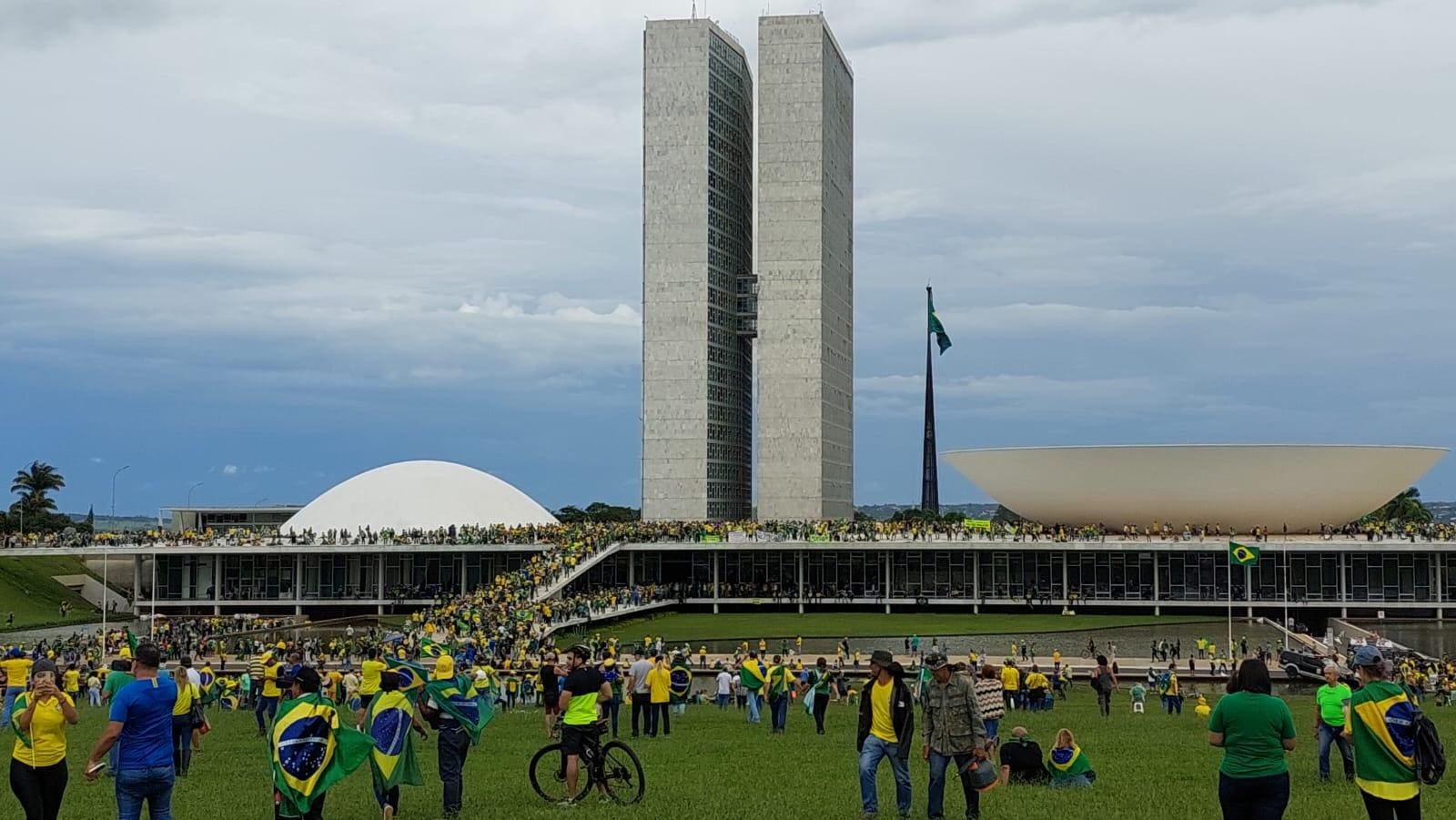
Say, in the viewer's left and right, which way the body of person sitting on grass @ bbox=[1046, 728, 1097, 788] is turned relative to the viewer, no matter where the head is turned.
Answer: facing away from the viewer

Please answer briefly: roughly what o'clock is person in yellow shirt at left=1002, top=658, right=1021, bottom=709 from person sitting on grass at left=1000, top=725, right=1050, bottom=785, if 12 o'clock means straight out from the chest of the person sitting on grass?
The person in yellow shirt is roughly at 12 o'clock from the person sitting on grass.

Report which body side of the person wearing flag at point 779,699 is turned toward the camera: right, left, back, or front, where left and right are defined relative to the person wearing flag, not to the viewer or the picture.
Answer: back

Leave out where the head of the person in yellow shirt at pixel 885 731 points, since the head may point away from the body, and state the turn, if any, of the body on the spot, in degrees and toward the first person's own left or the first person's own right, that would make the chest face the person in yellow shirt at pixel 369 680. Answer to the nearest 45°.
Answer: approximately 135° to the first person's own right

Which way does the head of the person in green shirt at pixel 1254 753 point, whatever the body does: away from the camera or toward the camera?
away from the camera

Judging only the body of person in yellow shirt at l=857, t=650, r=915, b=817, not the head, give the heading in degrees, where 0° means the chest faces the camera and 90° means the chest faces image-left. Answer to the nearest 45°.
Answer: approximately 0°

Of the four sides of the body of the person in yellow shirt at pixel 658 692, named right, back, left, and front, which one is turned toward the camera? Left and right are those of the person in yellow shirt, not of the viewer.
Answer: back

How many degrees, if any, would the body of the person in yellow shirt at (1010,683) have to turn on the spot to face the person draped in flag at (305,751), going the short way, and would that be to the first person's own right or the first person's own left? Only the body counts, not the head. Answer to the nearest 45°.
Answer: approximately 180°

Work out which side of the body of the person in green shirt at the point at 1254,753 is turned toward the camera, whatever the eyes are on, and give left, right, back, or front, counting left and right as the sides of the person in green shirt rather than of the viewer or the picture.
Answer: back

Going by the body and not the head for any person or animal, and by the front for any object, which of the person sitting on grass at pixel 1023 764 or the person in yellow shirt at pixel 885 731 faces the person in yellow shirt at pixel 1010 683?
the person sitting on grass

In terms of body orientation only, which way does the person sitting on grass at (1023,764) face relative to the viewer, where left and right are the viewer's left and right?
facing away from the viewer

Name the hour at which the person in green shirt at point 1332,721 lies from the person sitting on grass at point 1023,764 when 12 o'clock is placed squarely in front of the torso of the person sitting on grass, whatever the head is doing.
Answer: The person in green shirt is roughly at 3 o'clock from the person sitting on grass.

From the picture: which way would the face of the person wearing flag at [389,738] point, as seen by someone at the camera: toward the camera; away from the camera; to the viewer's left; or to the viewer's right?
away from the camera

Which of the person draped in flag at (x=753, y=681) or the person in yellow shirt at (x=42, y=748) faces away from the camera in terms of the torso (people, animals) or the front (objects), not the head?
the person draped in flag

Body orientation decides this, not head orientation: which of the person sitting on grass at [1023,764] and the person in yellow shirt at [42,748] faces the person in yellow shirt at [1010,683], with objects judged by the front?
the person sitting on grass
